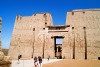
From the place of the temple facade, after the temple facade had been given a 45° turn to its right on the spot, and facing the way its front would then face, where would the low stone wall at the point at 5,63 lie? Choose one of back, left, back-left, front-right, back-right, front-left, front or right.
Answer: front-left

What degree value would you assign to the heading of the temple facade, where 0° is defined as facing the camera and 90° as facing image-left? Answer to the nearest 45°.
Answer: approximately 0°
